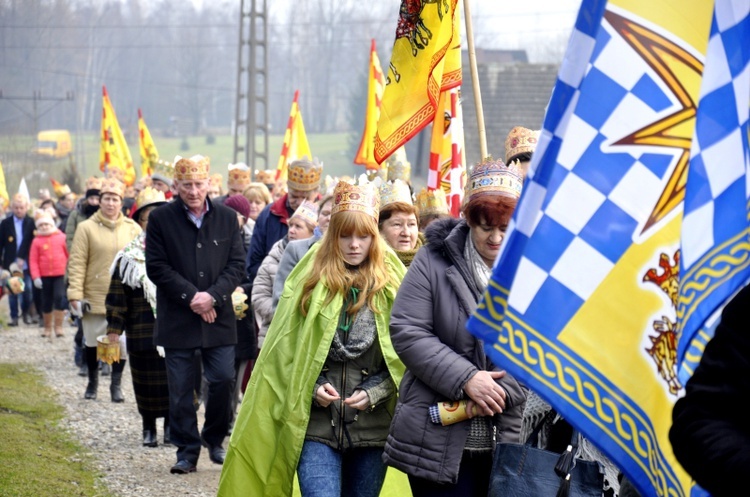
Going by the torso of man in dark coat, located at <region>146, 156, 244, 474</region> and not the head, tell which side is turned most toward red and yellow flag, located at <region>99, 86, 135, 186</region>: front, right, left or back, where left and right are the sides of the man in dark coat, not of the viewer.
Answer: back

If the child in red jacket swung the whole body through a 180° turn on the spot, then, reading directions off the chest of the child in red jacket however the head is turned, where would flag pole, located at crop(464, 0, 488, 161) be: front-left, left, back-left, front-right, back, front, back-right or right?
back

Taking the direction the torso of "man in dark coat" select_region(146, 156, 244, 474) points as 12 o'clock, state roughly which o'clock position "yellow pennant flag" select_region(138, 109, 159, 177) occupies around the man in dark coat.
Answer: The yellow pennant flag is roughly at 6 o'clock from the man in dark coat.

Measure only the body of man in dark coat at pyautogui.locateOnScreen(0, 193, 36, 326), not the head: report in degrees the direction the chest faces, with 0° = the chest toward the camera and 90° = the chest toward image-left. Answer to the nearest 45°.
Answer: approximately 0°

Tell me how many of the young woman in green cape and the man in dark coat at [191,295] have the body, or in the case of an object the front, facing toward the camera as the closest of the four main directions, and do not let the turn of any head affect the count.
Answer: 2

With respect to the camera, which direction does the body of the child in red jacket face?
toward the camera

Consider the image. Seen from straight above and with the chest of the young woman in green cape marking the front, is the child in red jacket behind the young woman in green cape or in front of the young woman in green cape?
behind

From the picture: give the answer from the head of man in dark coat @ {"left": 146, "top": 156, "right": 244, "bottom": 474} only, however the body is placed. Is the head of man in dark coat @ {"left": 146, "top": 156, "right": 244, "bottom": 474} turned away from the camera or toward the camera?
toward the camera

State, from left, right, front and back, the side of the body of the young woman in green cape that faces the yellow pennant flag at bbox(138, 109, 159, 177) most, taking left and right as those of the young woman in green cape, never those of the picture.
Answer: back

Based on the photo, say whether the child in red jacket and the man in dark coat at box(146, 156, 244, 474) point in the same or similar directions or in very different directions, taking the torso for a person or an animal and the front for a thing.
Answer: same or similar directions

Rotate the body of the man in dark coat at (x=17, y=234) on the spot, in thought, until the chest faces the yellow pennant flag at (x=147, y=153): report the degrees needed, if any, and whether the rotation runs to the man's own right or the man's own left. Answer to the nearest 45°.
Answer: approximately 135° to the man's own left

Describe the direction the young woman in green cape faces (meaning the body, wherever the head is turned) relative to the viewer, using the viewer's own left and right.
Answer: facing the viewer

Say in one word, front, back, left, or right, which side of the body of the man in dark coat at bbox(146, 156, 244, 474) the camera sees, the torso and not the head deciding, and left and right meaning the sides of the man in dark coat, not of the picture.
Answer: front
